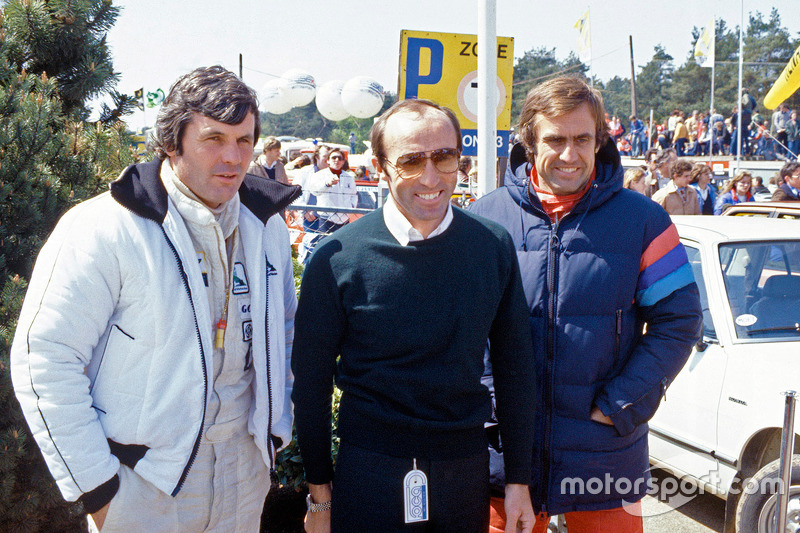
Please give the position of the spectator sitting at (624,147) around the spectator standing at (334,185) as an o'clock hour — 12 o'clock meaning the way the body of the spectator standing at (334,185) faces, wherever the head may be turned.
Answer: the spectator sitting at (624,147) is roughly at 7 o'clock from the spectator standing at (334,185).

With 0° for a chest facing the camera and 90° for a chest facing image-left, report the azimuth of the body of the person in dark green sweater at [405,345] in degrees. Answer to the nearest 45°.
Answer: approximately 0°

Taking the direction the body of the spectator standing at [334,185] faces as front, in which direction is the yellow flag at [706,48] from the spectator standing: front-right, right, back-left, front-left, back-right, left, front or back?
back-left

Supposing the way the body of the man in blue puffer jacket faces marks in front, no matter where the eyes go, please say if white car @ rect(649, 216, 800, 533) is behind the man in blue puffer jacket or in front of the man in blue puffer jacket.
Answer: behind

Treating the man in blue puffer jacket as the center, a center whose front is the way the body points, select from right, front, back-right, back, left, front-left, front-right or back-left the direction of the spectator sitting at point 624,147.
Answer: back-right

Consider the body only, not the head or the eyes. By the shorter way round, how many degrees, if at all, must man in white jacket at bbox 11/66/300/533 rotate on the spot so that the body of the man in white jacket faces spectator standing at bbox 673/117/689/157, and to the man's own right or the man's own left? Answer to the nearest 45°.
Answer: approximately 90° to the man's own left

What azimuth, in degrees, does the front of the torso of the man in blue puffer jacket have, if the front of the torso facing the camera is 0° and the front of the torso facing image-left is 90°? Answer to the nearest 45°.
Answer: approximately 45°
